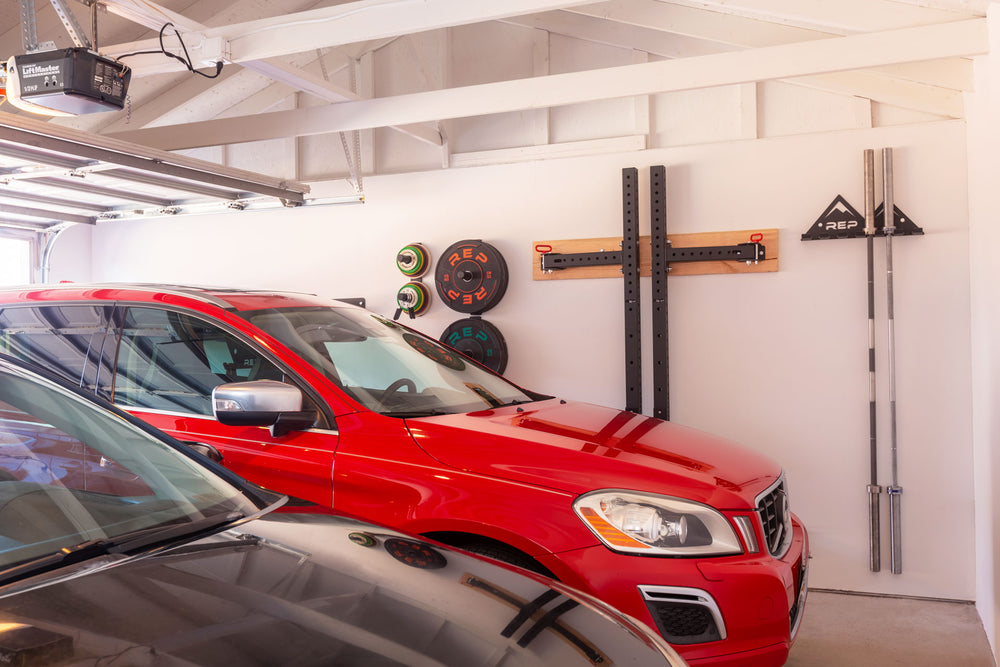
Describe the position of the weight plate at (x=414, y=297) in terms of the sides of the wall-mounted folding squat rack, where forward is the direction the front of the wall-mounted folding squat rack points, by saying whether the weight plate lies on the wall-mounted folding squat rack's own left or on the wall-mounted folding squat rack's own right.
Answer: on the wall-mounted folding squat rack's own right

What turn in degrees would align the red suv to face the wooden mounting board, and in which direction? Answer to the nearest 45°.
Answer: approximately 90° to its left

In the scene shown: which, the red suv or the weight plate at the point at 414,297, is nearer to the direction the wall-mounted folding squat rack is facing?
the red suv

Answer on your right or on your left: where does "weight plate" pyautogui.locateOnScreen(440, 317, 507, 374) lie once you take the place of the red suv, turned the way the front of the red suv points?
on your left

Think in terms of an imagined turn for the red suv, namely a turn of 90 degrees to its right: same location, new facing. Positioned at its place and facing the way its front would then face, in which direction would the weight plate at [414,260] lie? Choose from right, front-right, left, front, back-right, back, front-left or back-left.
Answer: back-right

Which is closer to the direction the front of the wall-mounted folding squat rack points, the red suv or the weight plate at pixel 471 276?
the red suv

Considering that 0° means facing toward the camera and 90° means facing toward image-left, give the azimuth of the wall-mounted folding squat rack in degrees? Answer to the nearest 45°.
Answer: approximately 0°

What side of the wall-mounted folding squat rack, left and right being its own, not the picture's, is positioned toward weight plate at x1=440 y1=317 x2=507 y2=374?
right

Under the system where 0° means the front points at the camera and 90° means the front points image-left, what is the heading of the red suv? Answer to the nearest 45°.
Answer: approximately 315°
